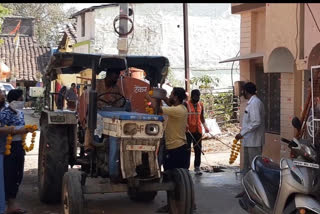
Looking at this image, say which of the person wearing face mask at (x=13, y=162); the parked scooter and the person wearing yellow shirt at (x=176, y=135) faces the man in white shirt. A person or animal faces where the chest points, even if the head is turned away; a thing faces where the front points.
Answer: the person wearing face mask at (x=13, y=162)

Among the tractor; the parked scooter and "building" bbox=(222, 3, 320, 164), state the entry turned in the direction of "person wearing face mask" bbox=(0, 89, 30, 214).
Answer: the building

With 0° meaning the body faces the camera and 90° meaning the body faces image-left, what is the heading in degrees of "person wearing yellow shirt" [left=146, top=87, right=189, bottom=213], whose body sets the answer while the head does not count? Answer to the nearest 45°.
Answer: approximately 90°

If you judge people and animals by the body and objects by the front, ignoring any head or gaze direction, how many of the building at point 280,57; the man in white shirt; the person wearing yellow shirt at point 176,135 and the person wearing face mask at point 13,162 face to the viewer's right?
1

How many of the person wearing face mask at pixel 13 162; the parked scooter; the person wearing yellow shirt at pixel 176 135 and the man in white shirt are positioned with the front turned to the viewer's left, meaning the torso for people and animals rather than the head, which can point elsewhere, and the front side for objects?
2

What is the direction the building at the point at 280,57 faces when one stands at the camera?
facing the viewer and to the left of the viewer

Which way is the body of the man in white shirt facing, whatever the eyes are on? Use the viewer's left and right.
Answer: facing to the left of the viewer

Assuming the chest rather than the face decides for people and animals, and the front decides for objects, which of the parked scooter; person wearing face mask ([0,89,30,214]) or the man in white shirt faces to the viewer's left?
the man in white shirt

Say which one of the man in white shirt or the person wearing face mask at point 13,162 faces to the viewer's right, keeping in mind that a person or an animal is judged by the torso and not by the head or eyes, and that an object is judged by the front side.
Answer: the person wearing face mask

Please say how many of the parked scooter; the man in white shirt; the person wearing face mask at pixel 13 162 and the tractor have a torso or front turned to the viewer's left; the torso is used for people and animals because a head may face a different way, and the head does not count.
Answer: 1

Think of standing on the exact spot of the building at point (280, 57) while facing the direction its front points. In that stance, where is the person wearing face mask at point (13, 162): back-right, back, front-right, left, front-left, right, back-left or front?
front

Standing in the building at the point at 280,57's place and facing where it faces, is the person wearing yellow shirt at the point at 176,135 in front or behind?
in front

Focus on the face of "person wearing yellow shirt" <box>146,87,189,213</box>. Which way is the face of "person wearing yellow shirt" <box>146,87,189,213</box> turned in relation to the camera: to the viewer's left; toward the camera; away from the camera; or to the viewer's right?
to the viewer's left

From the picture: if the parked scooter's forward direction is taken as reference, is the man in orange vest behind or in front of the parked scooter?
behind

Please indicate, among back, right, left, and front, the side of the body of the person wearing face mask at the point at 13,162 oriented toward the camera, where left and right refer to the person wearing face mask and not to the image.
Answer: right
